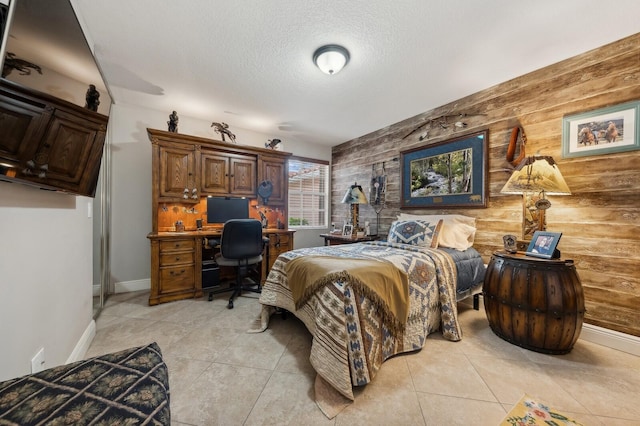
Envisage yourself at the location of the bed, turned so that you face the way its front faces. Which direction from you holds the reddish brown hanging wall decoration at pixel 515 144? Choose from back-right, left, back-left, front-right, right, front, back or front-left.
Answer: back

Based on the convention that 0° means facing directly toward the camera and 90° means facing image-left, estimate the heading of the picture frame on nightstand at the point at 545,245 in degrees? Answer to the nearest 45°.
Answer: approximately 45°

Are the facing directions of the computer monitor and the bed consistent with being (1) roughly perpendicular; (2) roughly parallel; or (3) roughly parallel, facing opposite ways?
roughly perpendicular

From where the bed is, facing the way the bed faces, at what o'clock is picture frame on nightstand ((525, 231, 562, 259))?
The picture frame on nightstand is roughly at 7 o'clock from the bed.

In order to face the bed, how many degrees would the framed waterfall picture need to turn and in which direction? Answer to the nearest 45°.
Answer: approximately 45° to its left

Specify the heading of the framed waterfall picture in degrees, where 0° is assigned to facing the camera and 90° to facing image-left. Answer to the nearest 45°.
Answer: approximately 45°

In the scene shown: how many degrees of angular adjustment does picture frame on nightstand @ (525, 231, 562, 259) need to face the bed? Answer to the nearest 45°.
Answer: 0° — it already faces it

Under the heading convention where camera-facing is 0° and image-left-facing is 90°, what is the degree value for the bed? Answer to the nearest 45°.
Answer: approximately 45°

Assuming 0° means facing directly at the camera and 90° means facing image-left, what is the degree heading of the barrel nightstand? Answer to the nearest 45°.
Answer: approximately 45°
